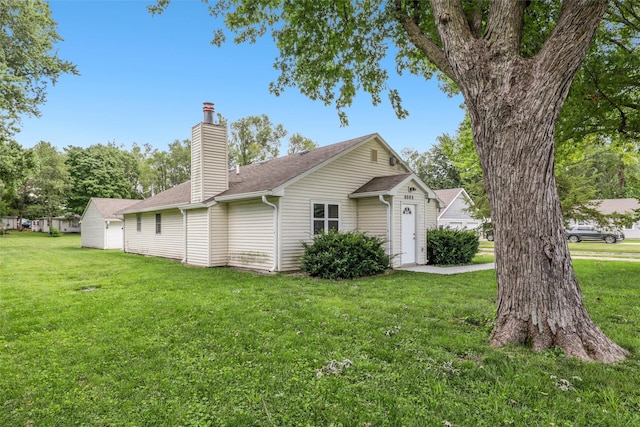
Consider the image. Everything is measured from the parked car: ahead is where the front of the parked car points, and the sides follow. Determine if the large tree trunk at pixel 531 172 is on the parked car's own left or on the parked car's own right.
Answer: on the parked car's own right

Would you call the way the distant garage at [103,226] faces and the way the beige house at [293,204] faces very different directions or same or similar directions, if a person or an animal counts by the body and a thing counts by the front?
same or similar directions

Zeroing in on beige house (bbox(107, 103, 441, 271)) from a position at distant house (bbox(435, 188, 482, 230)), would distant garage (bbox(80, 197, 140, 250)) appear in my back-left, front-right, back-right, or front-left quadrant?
front-right

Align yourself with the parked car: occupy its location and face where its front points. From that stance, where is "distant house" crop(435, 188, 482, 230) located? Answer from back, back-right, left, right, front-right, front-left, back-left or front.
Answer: back

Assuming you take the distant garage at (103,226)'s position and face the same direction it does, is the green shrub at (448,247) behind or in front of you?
in front

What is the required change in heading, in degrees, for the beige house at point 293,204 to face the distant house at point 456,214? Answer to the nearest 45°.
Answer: approximately 90° to its left

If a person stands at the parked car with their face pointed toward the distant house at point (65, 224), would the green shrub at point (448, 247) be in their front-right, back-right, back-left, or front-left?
front-left

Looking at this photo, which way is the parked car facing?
to the viewer's right

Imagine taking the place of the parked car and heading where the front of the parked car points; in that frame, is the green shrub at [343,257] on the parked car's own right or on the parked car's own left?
on the parked car's own right

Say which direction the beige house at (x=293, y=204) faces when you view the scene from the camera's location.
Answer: facing the viewer and to the right of the viewer

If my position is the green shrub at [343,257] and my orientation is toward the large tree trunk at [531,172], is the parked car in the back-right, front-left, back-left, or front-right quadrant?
back-left

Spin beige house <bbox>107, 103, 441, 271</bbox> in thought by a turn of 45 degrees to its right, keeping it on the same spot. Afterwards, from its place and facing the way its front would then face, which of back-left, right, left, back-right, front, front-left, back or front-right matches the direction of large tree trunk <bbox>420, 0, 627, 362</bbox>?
front
